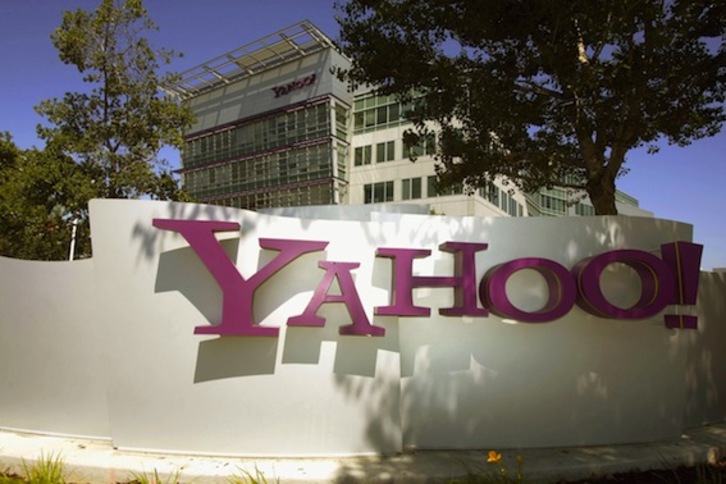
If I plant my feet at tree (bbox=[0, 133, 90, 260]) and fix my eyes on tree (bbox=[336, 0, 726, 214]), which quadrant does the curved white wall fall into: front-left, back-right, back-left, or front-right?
front-right

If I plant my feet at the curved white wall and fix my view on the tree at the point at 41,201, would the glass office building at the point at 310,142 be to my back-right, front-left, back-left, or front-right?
front-right

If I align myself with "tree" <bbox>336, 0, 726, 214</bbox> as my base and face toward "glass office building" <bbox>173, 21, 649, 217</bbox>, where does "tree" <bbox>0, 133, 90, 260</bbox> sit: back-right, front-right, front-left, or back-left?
front-left

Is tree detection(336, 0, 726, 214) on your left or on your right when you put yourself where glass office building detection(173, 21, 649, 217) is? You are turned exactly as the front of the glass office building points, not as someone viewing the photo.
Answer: on your left

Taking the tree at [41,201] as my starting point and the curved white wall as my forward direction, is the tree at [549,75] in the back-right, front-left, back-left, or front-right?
front-left

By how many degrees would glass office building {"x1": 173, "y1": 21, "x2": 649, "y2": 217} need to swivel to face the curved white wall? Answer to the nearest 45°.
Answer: approximately 45° to its left
